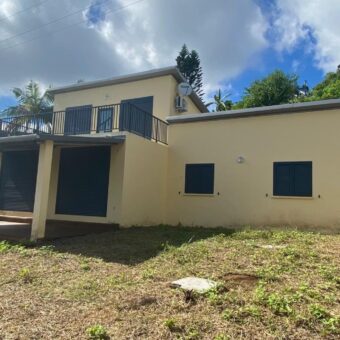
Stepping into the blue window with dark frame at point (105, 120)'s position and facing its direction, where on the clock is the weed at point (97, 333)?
The weed is roughly at 12 o'clock from the blue window with dark frame.

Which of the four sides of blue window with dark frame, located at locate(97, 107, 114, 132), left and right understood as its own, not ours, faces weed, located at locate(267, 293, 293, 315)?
front

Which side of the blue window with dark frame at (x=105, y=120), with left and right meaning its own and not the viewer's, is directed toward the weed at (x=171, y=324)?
front

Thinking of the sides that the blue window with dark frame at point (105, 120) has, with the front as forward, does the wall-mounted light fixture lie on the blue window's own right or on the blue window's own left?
on the blue window's own left

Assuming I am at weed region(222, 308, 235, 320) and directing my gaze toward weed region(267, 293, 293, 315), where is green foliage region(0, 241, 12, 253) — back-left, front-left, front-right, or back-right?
back-left

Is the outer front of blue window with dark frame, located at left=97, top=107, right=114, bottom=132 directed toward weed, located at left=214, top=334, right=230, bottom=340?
yes

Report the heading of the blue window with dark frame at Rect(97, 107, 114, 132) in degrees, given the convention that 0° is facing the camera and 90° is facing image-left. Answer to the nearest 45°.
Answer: approximately 0°

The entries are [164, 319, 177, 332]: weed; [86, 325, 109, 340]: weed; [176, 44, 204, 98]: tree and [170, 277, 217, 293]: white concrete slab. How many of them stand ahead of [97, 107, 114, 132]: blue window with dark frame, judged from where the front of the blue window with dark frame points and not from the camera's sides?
3

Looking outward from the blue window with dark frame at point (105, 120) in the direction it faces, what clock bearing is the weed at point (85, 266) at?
The weed is roughly at 12 o'clock from the blue window with dark frame.

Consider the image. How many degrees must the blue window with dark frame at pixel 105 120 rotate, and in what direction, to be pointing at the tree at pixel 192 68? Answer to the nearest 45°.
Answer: approximately 135° to its left

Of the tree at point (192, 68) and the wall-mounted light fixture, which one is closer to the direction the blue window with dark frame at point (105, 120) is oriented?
the wall-mounted light fixture

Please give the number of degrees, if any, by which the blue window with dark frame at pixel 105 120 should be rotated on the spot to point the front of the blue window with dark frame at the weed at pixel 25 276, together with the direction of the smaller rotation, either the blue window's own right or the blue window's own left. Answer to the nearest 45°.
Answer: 0° — it already faces it
